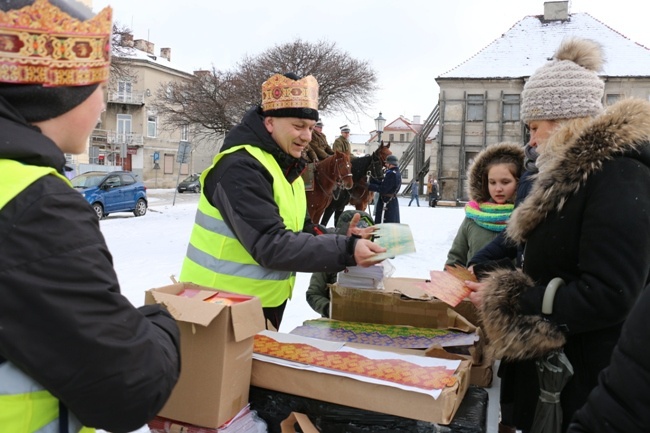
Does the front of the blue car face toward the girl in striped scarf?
no

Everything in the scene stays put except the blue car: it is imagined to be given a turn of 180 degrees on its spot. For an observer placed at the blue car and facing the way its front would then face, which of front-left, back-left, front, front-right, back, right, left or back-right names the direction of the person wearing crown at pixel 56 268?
back-right

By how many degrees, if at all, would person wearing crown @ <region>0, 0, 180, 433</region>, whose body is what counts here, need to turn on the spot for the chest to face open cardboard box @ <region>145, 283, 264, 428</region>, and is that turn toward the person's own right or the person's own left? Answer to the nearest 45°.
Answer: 0° — they already face it

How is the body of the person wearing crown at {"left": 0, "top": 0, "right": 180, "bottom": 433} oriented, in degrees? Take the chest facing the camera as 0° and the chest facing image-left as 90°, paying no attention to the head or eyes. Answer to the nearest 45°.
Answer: approximately 225°

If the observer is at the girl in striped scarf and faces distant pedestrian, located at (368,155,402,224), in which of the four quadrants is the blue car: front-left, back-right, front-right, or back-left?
front-left

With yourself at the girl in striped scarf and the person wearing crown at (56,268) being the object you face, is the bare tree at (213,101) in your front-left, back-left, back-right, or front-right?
back-right

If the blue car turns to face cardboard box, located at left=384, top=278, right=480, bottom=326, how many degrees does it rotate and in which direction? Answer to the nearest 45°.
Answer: approximately 45° to its left

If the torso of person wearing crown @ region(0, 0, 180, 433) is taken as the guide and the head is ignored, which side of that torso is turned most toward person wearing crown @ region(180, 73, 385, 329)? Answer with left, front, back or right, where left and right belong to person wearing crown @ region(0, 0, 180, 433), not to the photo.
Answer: front

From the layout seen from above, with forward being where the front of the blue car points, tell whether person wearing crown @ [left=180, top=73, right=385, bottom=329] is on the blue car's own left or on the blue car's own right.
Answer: on the blue car's own left

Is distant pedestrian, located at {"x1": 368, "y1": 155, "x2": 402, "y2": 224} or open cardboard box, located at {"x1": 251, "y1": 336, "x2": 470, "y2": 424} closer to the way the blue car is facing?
the open cardboard box

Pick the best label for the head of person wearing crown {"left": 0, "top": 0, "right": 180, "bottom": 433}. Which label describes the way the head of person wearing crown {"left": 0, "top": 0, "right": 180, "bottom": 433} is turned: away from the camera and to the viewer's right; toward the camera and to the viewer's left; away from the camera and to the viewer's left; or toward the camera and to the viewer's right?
away from the camera and to the viewer's right

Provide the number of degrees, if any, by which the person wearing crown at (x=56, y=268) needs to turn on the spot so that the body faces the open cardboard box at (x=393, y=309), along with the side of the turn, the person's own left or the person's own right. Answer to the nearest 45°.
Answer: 0° — they already face it

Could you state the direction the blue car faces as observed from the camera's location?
facing the viewer and to the left of the viewer

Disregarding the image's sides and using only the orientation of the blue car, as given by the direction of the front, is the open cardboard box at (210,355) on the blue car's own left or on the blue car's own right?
on the blue car's own left

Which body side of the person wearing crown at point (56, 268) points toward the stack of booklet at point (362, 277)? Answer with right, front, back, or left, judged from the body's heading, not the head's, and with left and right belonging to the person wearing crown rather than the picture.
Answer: front

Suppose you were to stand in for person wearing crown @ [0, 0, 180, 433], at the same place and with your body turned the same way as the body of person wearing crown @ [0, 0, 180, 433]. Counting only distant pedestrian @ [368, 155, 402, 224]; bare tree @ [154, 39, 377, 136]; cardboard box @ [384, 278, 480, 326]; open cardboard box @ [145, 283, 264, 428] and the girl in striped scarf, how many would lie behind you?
0

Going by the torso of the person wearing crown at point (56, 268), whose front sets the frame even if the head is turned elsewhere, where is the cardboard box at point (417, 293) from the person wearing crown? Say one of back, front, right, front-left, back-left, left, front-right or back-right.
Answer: front
